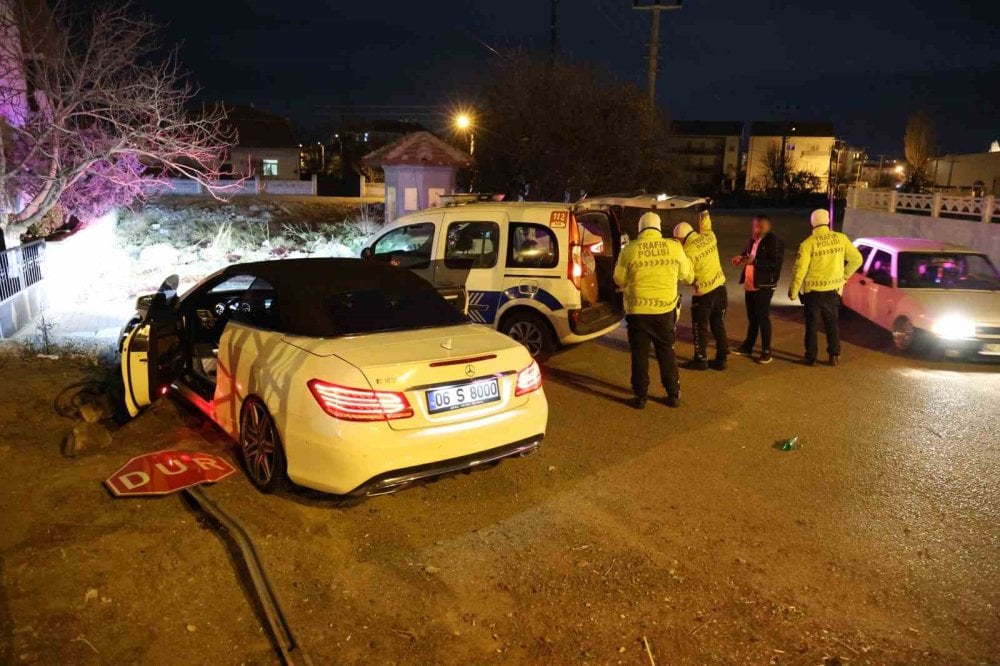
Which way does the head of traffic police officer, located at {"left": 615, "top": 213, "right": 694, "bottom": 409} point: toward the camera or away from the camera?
away from the camera

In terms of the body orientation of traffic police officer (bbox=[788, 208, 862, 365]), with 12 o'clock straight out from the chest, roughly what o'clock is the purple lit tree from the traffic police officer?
The purple lit tree is roughly at 9 o'clock from the traffic police officer.

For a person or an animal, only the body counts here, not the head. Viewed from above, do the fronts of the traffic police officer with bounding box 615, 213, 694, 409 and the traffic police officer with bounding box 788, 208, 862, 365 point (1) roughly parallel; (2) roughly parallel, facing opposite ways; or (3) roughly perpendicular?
roughly parallel

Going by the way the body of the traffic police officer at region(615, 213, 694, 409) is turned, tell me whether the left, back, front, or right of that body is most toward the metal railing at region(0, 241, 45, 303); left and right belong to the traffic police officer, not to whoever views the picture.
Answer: left

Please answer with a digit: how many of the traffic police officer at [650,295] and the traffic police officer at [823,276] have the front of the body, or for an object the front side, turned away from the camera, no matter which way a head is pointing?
2

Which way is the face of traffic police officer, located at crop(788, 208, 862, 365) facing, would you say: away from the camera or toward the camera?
away from the camera

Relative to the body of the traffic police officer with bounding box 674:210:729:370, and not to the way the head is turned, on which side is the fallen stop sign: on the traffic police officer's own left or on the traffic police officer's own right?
on the traffic police officer's own left

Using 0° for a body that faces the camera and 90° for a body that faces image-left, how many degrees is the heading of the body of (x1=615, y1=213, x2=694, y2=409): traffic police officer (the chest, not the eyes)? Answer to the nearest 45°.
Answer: approximately 180°

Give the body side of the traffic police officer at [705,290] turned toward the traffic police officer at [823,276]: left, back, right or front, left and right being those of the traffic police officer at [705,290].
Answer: right

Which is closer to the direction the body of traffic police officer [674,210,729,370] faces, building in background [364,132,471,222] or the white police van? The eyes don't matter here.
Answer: the building in background

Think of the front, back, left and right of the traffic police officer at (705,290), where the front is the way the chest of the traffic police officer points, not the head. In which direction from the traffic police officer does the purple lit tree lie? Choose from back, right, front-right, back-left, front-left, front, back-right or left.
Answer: front-left

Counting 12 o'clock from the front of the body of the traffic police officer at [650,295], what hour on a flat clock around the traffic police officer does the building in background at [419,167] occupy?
The building in background is roughly at 11 o'clock from the traffic police officer.

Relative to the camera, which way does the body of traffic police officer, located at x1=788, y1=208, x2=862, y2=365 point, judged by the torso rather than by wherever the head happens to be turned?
away from the camera
